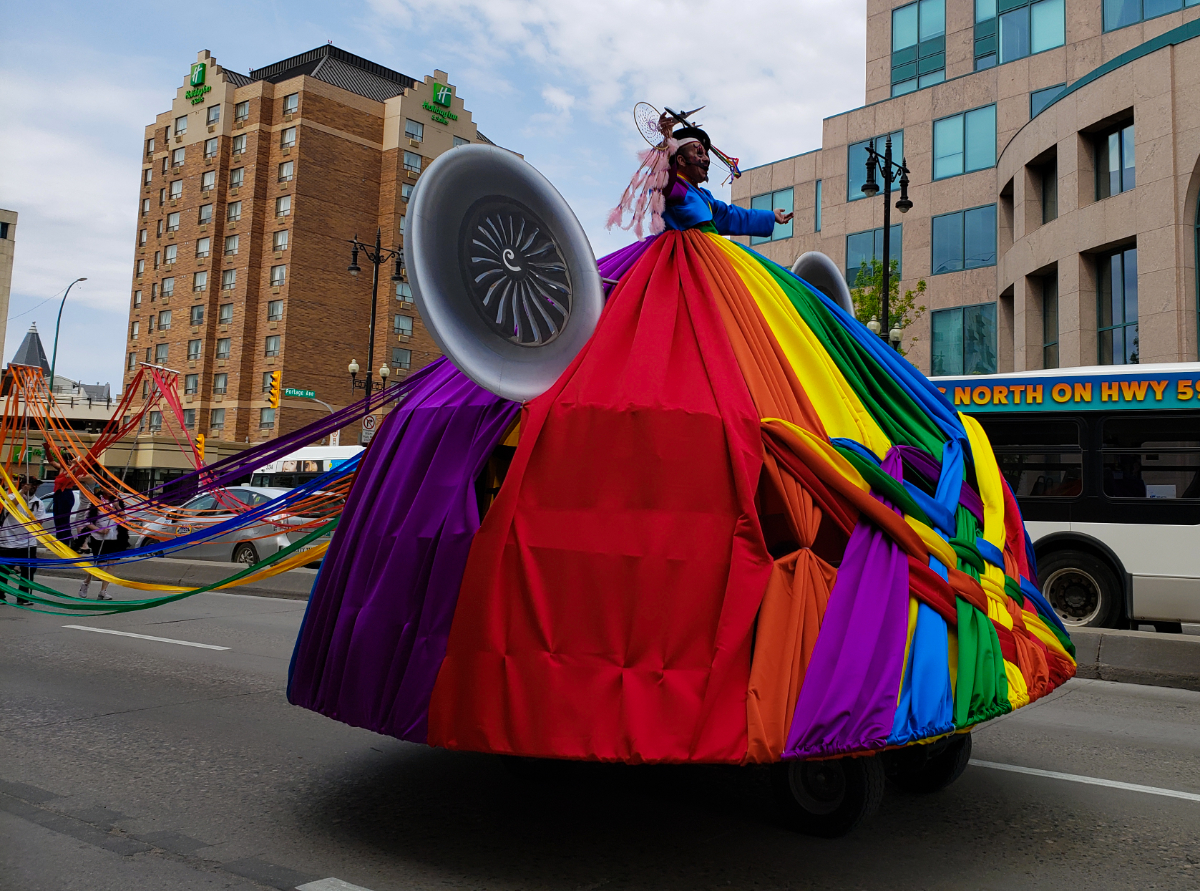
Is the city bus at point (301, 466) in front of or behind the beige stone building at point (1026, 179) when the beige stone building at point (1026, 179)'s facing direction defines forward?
in front

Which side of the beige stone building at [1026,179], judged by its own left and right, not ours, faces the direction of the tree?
front

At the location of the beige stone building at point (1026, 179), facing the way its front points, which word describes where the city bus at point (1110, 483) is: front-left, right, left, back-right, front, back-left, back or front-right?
front-left

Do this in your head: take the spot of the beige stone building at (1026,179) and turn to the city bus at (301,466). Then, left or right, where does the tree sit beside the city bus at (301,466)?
left

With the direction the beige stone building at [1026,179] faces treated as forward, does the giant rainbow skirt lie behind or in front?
in front

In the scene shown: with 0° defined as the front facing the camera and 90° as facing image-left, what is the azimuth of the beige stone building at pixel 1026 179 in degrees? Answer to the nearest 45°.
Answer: approximately 45°

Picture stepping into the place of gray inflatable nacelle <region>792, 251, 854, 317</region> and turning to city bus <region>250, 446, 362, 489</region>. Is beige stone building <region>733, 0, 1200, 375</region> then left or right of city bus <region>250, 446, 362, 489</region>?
right
